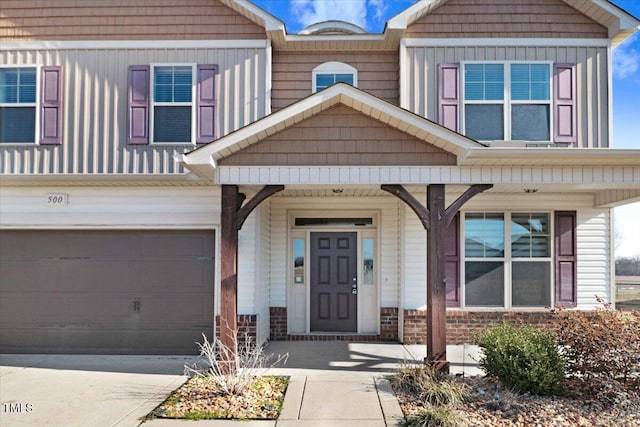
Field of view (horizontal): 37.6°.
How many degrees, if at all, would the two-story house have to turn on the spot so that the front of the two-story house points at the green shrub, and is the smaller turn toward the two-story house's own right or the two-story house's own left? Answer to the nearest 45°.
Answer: approximately 45° to the two-story house's own left

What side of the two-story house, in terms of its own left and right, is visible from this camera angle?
front
